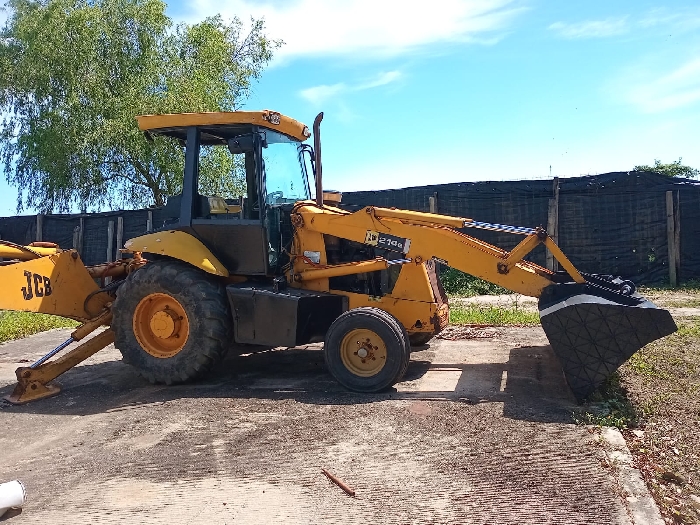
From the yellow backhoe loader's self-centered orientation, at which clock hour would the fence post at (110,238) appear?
The fence post is roughly at 8 o'clock from the yellow backhoe loader.

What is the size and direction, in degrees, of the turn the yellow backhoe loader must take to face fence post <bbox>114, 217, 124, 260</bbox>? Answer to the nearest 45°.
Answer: approximately 135° to its left

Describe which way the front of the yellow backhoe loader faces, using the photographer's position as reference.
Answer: facing to the right of the viewer

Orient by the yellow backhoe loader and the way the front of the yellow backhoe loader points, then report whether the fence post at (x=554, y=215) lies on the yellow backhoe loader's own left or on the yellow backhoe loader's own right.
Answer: on the yellow backhoe loader's own left

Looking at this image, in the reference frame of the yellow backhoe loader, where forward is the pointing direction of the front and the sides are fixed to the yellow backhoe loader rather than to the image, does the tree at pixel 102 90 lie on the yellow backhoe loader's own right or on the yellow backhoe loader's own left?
on the yellow backhoe loader's own left

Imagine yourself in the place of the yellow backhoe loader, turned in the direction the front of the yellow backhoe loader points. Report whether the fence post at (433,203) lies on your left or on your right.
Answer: on your left

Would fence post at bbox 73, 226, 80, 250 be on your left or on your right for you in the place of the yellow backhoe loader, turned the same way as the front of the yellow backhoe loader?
on your left
